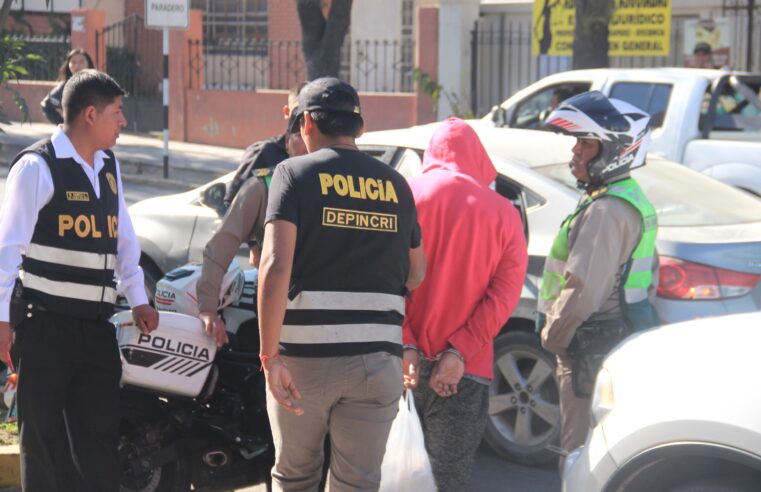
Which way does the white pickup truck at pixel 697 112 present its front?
to the viewer's left

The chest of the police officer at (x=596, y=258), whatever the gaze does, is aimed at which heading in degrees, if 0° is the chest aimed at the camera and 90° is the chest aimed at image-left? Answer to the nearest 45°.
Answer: approximately 90°

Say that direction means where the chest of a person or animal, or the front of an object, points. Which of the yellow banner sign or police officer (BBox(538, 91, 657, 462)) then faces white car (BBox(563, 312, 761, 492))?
the yellow banner sign

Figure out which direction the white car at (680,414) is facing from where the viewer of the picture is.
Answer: facing to the left of the viewer
